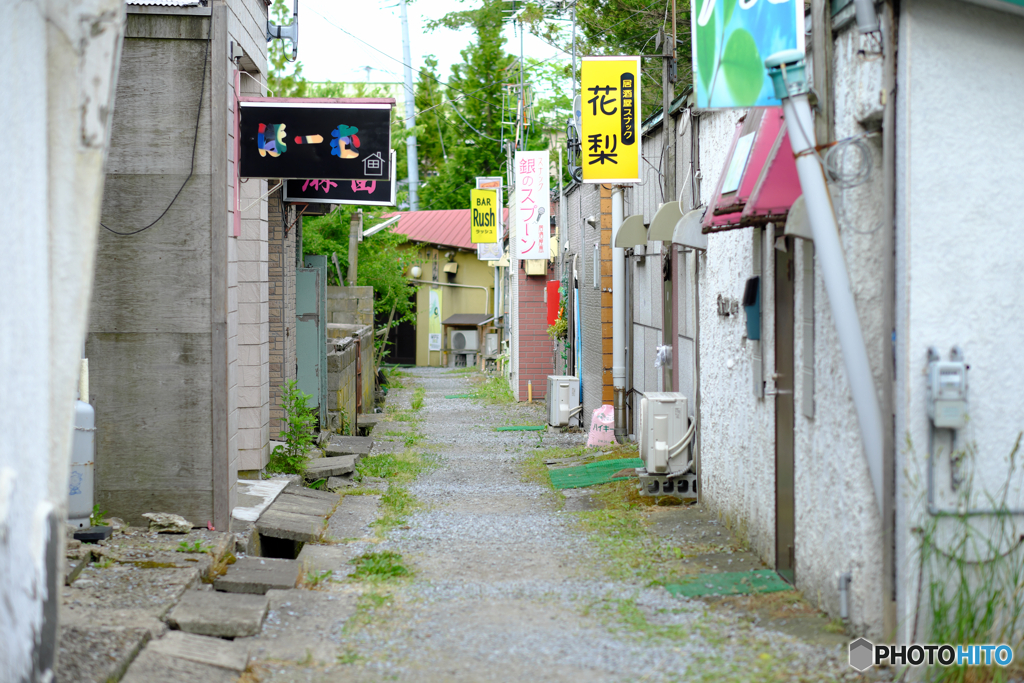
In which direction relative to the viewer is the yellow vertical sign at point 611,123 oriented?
toward the camera

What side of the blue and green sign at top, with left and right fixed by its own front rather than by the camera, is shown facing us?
front

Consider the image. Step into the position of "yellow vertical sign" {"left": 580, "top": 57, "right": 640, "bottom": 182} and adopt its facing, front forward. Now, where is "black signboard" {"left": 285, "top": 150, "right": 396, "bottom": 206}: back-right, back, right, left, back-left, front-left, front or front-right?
right

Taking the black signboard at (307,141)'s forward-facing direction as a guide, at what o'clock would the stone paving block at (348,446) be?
The stone paving block is roughly at 6 o'clock from the black signboard.

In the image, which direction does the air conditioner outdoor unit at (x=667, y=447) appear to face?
to the viewer's left

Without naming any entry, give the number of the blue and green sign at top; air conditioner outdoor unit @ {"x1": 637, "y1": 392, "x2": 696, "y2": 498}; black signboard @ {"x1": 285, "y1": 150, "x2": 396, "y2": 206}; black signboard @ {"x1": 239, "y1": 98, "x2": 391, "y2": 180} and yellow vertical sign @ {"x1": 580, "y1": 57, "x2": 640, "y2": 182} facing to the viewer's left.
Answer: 1

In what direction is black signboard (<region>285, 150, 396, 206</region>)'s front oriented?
toward the camera

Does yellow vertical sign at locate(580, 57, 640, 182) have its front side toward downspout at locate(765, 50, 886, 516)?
yes

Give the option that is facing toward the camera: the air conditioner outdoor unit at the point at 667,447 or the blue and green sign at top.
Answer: the blue and green sign at top

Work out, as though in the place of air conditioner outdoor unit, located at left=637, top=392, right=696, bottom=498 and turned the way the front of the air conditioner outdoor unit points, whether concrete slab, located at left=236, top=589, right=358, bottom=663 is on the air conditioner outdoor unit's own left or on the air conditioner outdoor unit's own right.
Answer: on the air conditioner outdoor unit's own left

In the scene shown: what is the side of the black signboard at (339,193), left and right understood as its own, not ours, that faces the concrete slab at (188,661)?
front

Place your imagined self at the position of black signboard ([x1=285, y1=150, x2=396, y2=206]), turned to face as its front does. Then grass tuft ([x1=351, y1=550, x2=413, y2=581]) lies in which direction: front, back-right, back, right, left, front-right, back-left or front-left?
front

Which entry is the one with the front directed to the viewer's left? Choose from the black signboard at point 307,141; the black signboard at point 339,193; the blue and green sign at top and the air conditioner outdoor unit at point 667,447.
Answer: the air conditioner outdoor unit

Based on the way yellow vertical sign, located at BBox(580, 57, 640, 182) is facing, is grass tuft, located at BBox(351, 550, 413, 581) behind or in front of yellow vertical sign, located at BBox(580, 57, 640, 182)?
in front
